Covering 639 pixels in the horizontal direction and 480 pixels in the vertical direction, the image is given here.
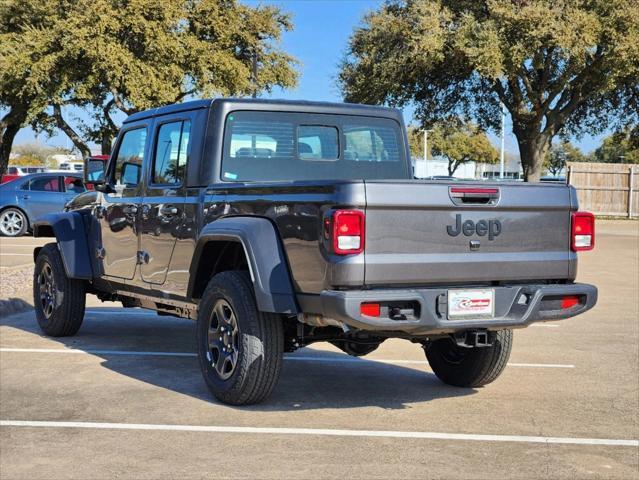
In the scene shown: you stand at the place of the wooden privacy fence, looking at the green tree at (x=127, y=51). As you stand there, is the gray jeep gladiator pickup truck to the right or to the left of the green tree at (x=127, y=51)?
left

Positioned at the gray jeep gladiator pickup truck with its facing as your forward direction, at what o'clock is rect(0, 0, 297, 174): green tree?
The green tree is roughly at 1 o'clock from the gray jeep gladiator pickup truck.

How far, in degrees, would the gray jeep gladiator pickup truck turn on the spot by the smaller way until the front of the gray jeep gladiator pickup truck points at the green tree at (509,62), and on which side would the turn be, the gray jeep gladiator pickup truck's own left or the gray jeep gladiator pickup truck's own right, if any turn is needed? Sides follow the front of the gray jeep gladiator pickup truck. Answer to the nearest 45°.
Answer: approximately 45° to the gray jeep gladiator pickup truck's own right

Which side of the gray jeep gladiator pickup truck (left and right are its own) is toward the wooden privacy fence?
right

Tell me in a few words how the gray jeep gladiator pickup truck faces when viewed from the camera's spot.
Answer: facing away from the viewer and to the left of the viewer
